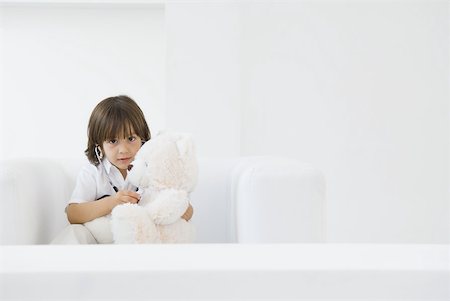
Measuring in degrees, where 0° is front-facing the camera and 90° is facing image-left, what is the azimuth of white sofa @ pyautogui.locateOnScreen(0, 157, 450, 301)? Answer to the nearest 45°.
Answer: approximately 0°

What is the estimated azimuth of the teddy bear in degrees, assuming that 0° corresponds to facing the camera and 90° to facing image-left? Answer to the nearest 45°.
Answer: approximately 90°
